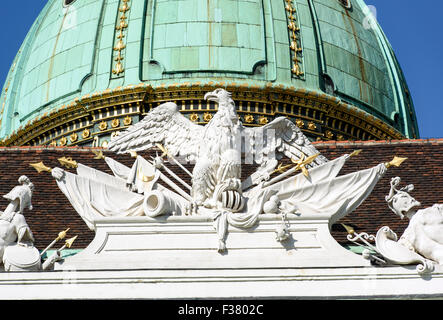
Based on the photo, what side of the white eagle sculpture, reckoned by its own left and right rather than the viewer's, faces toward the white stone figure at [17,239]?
right

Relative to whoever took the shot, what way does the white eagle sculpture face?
facing the viewer

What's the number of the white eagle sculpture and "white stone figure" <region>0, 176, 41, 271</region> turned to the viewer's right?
0
